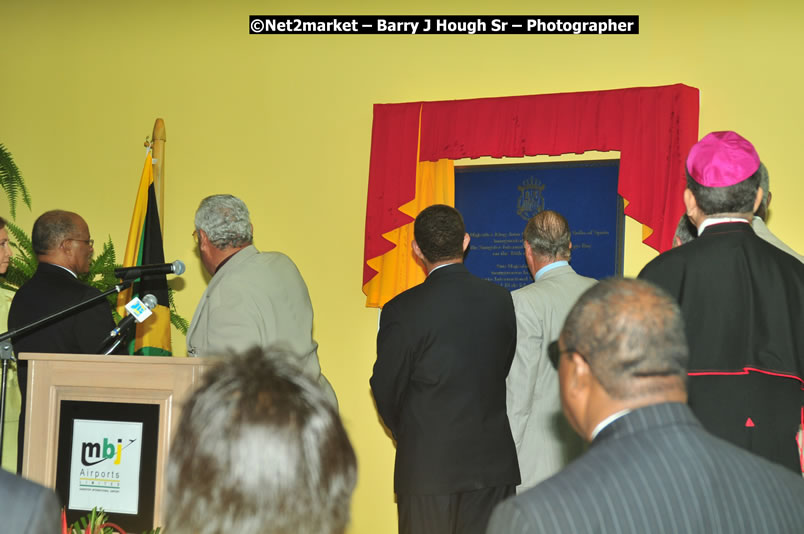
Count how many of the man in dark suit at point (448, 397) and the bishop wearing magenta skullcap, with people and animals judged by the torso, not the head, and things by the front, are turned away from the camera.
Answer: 2

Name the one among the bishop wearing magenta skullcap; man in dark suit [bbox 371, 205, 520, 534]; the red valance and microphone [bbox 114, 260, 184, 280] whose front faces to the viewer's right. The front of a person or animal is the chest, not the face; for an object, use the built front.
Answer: the microphone

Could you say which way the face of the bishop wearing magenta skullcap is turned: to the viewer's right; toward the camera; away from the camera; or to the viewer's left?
away from the camera

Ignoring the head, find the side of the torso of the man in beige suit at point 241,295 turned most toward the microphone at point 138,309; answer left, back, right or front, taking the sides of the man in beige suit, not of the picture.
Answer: left

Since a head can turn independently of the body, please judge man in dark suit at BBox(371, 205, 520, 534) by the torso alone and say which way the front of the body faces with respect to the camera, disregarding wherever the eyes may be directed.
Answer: away from the camera

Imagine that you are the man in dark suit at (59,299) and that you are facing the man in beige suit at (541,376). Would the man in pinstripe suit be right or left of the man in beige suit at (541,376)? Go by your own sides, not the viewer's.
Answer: right

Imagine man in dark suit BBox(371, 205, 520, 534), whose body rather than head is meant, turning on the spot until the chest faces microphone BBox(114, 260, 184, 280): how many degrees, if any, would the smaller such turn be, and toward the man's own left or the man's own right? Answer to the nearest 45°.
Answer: approximately 90° to the man's own left

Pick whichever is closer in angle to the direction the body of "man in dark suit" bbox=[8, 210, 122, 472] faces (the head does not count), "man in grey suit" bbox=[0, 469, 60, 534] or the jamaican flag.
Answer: the jamaican flag

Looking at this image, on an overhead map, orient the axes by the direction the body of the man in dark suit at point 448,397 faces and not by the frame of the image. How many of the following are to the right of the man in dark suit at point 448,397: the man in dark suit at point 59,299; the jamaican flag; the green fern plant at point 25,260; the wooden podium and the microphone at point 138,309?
0

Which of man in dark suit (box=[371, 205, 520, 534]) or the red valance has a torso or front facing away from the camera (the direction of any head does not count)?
the man in dark suit

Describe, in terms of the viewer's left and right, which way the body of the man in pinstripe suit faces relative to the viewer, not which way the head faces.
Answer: facing away from the viewer and to the left of the viewer

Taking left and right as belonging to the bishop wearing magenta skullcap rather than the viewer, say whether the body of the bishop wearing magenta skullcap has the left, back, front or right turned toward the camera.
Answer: back

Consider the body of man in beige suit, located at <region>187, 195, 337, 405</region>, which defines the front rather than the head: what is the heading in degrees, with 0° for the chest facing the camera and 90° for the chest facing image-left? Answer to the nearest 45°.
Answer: approximately 135°

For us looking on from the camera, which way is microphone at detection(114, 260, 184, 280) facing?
facing to the right of the viewer

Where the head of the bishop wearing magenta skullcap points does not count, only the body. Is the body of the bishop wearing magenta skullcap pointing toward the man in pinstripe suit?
no

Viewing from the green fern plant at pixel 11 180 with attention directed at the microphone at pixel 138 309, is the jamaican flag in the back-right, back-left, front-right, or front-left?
front-left

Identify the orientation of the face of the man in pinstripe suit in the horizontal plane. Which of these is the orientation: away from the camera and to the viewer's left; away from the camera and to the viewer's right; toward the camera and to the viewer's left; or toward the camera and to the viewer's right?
away from the camera and to the viewer's left
